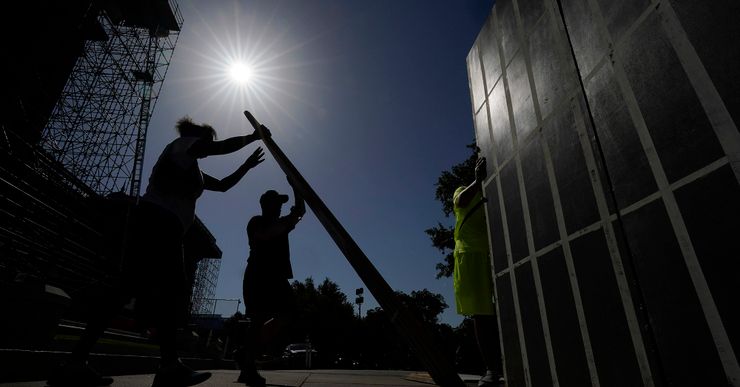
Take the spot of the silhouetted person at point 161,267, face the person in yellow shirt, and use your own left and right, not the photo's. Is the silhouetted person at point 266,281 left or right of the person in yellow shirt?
left

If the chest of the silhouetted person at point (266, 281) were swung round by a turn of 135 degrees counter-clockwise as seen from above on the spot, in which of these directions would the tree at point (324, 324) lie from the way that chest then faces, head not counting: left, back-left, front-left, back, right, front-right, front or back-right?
front-right

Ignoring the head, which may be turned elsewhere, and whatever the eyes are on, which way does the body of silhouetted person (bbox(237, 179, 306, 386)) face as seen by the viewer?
to the viewer's right

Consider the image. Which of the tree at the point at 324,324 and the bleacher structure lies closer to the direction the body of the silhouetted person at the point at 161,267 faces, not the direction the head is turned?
the tree

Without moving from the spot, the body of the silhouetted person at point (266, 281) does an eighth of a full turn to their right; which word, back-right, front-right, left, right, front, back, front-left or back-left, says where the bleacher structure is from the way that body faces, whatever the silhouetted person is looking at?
back

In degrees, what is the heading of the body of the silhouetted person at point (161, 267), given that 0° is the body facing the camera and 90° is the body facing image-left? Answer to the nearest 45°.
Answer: approximately 270°

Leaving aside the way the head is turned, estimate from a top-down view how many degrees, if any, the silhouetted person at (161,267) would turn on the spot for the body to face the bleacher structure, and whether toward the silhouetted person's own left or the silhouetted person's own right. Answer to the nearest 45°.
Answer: approximately 90° to the silhouetted person's own left

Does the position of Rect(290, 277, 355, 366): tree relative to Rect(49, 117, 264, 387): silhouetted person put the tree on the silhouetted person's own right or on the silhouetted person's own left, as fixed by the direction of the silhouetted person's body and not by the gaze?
on the silhouetted person's own left

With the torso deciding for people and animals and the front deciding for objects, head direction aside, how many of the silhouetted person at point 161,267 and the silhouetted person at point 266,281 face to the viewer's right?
2

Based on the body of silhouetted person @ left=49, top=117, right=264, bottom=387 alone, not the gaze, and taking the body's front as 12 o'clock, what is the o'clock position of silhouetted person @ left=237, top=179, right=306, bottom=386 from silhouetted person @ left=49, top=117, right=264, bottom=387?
silhouetted person @ left=237, top=179, right=306, bottom=386 is roughly at 11 o'clock from silhouetted person @ left=49, top=117, right=264, bottom=387.
